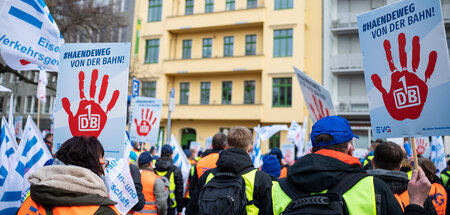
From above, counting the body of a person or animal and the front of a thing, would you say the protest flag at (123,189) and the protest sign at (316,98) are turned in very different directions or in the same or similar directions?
same or similar directions

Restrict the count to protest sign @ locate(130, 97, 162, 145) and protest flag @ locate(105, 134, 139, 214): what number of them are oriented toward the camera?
2

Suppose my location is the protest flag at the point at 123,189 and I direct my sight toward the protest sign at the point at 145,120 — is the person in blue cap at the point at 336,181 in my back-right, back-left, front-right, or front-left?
back-right

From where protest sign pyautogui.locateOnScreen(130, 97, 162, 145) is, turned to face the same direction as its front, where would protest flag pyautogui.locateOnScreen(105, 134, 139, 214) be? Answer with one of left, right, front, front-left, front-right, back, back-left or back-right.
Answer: front

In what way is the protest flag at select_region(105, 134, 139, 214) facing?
toward the camera

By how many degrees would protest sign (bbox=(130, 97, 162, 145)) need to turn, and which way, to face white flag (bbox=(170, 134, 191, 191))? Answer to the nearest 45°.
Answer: approximately 45° to its left

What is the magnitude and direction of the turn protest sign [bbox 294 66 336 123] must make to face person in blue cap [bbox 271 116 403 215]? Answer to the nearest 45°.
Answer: approximately 45° to its right

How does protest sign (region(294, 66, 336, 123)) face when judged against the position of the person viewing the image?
facing the viewer and to the right of the viewer

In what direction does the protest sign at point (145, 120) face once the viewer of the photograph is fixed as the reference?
facing the viewer

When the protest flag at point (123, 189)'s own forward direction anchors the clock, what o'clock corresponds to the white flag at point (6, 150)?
The white flag is roughly at 4 o'clock from the protest flag.

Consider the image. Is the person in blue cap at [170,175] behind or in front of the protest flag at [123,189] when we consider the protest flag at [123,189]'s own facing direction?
behind

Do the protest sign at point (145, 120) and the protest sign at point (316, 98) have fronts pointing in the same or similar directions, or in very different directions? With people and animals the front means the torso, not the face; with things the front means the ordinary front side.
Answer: same or similar directions

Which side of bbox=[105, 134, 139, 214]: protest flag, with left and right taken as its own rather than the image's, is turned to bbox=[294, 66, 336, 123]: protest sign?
left
